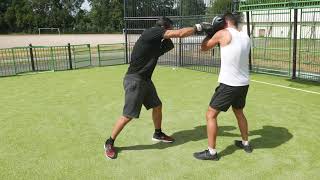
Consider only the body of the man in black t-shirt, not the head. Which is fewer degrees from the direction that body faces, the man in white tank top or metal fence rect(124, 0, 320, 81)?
the man in white tank top

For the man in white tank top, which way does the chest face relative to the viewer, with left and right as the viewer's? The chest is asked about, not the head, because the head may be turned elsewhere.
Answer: facing away from the viewer and to the left of the viewer

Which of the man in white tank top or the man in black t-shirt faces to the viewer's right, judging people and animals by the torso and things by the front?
the man in black t-shirt

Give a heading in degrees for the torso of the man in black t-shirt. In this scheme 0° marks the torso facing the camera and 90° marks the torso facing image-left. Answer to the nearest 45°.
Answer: approximately 270°

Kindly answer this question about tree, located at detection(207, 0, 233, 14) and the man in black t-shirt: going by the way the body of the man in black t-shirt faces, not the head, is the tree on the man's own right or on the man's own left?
on the man's own left

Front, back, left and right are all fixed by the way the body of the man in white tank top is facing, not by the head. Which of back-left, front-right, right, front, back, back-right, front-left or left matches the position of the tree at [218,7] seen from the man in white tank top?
front-right

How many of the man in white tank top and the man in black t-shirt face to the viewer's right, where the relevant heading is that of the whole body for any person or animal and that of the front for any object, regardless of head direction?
1

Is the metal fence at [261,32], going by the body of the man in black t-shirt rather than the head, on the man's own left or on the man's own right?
on the man's own left

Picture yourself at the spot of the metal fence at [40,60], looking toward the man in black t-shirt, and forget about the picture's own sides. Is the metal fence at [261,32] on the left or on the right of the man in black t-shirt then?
left
